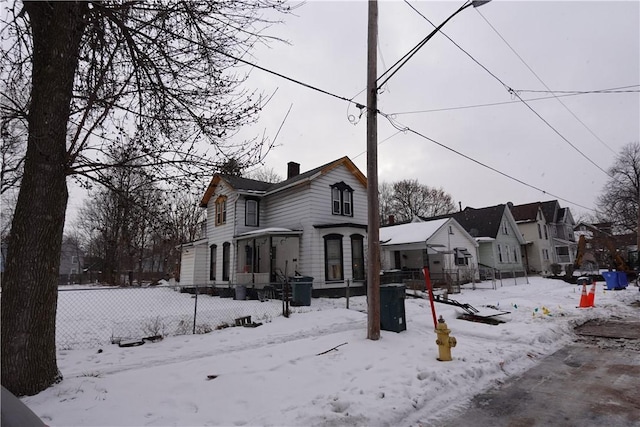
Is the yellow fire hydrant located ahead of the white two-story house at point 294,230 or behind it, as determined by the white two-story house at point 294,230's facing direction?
ahead

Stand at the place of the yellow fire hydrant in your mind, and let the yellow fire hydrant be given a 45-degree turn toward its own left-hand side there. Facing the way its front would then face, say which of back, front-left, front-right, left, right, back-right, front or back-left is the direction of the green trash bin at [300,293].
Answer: back-left

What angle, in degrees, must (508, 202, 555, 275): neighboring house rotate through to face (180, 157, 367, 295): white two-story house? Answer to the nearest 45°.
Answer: approximately 45° to its right

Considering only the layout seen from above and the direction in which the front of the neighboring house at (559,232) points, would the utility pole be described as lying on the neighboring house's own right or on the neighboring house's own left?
on the neighboring house's own right

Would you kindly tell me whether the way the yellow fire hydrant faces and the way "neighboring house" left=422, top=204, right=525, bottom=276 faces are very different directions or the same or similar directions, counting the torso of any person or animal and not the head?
same or similar directions

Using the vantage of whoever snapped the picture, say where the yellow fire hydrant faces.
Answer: facing the viewer and to the right of the viewer

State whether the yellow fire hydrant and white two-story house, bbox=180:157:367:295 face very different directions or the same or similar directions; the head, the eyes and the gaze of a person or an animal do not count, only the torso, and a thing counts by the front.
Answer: same or similar directions

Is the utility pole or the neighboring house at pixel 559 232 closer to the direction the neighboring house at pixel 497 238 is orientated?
the utility pole

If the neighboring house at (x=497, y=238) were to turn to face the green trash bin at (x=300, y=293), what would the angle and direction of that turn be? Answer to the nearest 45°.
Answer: approximately 45° to its right

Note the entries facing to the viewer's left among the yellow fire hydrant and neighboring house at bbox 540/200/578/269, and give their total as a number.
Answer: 0
